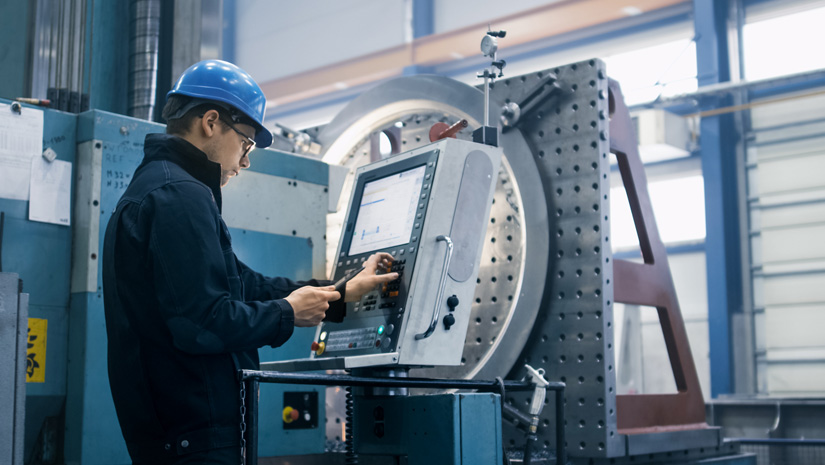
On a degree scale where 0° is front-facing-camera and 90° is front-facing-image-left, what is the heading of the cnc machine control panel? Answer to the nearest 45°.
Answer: approximately 45°

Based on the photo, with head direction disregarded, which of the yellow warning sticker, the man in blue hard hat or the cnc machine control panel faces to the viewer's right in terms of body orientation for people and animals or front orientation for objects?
the man in blue hard hat

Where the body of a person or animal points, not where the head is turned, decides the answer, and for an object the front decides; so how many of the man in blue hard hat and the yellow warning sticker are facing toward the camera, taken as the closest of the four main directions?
1

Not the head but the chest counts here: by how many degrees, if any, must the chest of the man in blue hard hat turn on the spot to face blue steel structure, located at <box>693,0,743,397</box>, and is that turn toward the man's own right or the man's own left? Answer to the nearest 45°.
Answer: approximately 45° to the man's own left

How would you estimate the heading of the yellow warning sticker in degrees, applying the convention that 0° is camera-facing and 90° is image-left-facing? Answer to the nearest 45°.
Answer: approximately 0°

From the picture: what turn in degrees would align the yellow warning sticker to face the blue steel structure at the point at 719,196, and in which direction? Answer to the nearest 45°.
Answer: approximately 135° to its left

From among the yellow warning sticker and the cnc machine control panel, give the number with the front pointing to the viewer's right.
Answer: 0

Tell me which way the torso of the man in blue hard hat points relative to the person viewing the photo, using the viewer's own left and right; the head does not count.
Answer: facing to the right of the viewer

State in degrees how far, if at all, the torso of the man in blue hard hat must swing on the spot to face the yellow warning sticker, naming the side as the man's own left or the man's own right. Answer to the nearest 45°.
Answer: approximately 135° to the man's own left

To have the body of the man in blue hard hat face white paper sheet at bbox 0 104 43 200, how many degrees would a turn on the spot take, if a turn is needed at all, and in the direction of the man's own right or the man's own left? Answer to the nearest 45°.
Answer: approximately 135° to the man's own left

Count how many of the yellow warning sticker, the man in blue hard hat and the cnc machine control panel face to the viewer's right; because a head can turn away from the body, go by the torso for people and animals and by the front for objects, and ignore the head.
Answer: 1

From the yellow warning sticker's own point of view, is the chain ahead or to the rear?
ahead

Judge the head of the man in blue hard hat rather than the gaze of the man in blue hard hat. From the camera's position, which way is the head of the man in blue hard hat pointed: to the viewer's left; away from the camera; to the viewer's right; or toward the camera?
to the viewer's right

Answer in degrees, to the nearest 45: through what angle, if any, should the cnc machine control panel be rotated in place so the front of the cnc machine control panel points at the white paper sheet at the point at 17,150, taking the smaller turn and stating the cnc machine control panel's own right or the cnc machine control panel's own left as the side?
approximately 45° to the cnc machine control panel's own right
